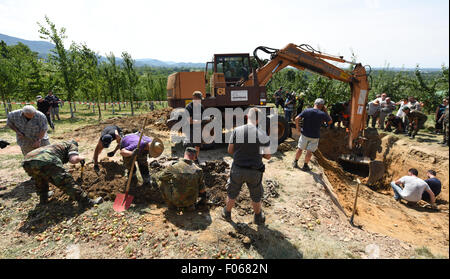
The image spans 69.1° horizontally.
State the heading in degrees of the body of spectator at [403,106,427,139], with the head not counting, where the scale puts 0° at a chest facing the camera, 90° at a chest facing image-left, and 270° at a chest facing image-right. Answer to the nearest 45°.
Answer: approximately 45°

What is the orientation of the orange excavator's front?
to the viewer's right

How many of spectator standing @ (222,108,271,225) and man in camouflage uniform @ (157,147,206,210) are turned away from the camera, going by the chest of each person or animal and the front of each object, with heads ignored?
2

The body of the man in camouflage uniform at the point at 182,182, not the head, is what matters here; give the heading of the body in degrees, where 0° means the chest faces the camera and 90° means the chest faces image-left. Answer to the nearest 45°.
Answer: approximately 180°

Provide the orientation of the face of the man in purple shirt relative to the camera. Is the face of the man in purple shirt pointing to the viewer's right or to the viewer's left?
to the viewer's right

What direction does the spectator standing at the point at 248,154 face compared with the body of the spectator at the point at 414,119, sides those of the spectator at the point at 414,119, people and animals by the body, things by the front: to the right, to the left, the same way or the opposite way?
to the right

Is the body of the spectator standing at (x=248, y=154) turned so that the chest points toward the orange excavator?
yes

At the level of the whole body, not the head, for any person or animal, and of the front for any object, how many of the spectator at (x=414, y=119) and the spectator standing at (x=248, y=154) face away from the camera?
1

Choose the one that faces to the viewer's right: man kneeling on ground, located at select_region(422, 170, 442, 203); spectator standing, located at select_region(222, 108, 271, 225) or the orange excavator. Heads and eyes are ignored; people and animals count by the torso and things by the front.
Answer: the orange excavator

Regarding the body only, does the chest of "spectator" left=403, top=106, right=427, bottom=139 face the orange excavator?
yes
